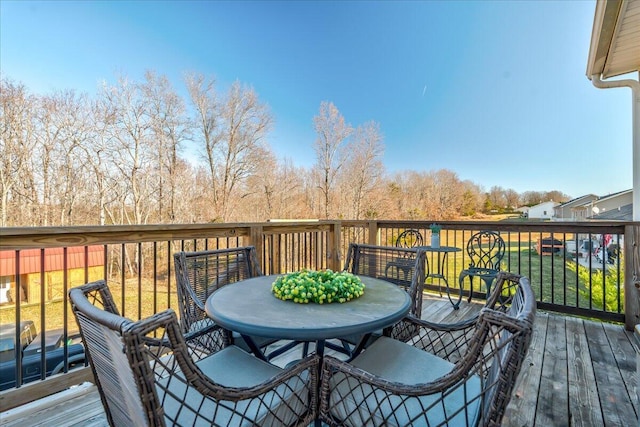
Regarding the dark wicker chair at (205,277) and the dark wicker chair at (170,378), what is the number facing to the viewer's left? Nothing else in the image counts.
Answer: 0

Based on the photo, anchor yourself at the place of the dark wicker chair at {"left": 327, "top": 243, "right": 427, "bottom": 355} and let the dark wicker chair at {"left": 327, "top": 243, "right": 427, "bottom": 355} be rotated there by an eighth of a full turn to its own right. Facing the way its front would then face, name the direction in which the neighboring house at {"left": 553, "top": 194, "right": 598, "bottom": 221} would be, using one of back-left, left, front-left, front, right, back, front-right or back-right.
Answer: back-right

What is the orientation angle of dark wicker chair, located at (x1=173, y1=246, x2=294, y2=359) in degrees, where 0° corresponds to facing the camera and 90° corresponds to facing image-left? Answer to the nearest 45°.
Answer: approximately 315°

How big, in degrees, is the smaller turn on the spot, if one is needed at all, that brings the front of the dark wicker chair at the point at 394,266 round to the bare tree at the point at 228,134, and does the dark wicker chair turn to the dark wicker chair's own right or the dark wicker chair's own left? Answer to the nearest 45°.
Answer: approximately 90° to the dark wicker chair's own right

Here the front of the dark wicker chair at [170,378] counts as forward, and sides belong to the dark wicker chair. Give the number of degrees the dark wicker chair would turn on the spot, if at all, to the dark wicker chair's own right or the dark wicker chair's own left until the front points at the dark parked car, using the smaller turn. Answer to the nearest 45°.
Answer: approximately 90° to the dark wicker chair's own left

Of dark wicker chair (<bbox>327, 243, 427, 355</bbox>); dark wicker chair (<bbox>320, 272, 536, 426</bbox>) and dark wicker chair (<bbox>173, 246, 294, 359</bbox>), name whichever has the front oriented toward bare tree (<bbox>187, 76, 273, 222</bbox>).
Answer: dark wicker chair (<bbox>320, 272, 536, 426</bbox>)

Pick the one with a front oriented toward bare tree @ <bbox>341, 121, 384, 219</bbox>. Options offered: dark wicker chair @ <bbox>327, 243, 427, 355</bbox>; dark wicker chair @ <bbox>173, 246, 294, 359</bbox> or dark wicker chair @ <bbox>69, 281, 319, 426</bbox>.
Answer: dark wicker chair @ <bbox>69, 281, 319, 426</bbox>

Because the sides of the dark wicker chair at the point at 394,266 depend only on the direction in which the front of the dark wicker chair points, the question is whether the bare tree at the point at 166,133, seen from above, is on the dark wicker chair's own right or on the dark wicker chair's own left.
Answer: on the dark wicker chair's own right

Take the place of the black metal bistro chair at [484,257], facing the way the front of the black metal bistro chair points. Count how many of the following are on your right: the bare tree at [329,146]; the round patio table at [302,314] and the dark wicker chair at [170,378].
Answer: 1

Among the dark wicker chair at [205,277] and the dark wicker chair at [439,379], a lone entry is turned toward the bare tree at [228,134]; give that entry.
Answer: the dark wicker chair at [439,379]

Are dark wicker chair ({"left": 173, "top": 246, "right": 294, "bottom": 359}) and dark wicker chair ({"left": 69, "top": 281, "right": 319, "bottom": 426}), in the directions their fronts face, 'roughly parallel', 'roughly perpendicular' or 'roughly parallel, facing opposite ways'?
roughly perpendicular

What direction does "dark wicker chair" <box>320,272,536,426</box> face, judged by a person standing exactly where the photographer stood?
facing away from the viewer and to the left of the viewer

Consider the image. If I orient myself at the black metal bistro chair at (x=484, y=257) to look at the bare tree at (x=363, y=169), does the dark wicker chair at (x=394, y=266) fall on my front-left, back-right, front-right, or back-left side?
back-left

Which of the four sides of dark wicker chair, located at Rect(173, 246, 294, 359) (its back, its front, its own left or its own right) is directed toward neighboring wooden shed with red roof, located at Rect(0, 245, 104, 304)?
back

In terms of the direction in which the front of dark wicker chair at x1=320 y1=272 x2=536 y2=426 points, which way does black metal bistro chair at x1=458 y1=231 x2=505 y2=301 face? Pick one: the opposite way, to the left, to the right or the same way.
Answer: to the left

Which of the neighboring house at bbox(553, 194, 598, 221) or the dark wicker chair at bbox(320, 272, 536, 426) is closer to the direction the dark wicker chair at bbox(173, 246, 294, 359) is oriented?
the dark wicker chair

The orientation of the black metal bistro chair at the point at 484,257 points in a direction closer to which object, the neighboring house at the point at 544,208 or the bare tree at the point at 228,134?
the bare tree

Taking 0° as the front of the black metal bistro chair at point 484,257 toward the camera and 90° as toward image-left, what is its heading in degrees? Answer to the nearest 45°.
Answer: approximately 45°
